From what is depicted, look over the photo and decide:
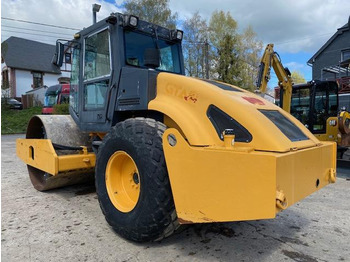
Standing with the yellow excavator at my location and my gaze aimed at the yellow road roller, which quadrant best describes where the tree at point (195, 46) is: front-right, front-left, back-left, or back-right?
back-right

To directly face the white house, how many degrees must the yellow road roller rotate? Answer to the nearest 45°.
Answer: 0° — it already faces it

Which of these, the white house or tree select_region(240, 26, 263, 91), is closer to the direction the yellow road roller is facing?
the white house

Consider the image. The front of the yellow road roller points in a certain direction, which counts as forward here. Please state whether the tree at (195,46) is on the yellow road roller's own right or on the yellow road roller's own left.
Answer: on the yellow road roller's own right

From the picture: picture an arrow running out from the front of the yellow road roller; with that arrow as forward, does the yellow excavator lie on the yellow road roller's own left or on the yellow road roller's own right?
on the yellow road roller's own right

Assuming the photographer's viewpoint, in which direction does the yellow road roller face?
facing away from the viewer and to the left of the viewer

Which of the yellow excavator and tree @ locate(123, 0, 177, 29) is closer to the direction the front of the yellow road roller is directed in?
the tree

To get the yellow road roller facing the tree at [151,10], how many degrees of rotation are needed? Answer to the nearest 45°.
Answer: approximately 45° to its right

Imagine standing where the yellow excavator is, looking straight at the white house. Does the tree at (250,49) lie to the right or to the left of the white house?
right

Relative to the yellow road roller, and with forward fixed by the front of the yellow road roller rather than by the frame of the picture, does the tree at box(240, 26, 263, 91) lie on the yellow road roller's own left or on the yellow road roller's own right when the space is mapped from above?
on the yellow road roller's own right
